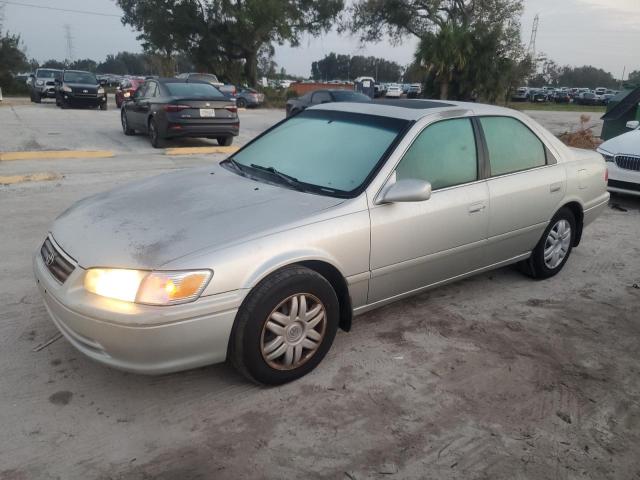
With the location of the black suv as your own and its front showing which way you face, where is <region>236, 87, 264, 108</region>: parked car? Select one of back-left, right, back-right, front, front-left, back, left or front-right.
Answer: back-left

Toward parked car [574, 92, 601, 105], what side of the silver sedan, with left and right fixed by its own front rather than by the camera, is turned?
back

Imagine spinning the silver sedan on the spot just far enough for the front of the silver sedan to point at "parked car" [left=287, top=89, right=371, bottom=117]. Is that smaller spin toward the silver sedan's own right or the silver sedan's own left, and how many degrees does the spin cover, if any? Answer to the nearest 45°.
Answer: approximately 135° to the silver sedan's own right

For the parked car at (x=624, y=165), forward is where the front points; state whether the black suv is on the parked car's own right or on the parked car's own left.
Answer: on the parked car's own right

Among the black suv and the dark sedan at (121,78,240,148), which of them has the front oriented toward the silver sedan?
the black suv

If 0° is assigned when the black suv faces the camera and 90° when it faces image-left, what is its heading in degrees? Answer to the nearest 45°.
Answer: approximately 0°

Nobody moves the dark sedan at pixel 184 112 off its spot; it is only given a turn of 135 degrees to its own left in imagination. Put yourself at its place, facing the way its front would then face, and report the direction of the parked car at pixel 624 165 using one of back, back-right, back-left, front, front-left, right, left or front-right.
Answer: front-left

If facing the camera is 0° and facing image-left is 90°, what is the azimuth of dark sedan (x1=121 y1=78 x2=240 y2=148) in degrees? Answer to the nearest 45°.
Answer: approximately 135°

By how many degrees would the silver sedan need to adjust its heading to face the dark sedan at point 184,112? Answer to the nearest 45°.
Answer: approximately 135° to its right

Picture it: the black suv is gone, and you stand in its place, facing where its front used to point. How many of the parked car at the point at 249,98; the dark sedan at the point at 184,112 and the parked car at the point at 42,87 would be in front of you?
1

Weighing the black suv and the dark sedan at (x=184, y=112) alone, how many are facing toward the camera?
1

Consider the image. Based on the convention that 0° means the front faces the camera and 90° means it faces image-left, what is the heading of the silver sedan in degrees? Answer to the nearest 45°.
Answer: approximately 45°

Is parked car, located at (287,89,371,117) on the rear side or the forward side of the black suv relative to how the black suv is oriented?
on the forward side
